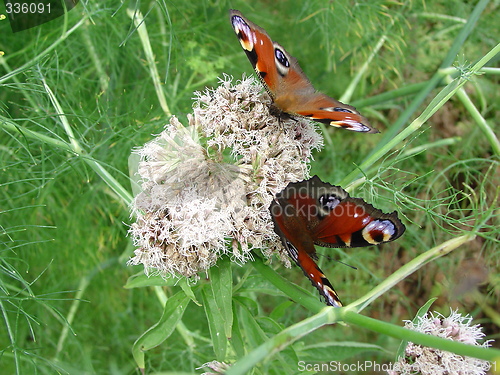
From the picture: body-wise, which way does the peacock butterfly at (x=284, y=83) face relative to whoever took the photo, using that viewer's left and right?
facing the viewer and to the left of the viewer

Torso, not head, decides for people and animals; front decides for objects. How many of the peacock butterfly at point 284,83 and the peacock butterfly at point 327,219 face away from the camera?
0
